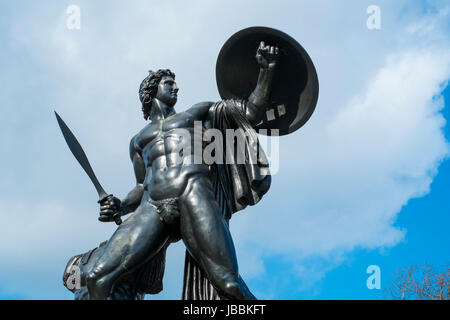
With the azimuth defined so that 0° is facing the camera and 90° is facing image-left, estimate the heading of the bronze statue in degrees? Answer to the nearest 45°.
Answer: approximately 0°
